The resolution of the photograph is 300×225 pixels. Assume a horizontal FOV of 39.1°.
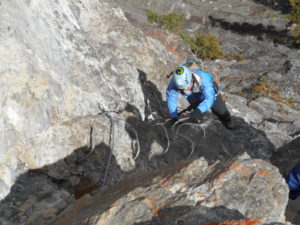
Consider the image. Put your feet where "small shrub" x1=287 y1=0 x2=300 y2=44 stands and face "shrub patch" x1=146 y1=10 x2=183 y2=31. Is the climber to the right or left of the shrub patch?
left

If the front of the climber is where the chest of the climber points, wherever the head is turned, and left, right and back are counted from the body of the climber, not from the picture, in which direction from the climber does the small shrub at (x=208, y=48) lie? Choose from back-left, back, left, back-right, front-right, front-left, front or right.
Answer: back-right

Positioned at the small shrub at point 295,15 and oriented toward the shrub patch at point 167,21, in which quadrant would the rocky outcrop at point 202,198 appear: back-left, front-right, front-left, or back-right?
front-left

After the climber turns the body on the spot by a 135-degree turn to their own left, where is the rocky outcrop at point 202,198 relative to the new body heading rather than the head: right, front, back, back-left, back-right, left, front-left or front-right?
right

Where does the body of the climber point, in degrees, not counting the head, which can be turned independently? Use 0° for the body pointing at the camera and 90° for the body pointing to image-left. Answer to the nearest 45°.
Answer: approximately 45°

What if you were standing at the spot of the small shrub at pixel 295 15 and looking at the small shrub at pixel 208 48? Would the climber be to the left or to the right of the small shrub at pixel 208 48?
left

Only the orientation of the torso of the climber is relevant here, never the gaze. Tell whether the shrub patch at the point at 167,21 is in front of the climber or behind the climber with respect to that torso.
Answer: behind
